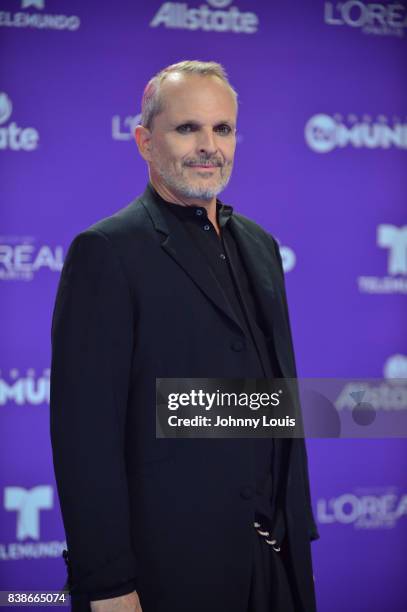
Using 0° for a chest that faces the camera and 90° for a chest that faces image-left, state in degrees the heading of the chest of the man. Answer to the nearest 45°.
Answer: approximately 315°
